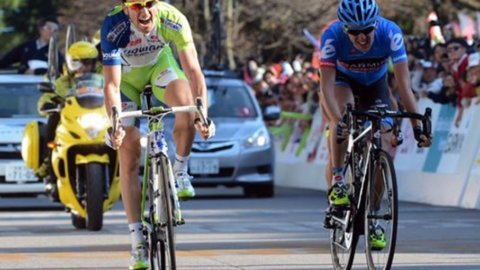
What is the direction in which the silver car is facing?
toward the camera

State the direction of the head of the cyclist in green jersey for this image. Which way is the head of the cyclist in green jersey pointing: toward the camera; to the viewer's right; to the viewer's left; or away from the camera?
toward the camera

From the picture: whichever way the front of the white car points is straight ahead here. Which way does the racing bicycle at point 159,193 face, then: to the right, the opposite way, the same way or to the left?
the same way

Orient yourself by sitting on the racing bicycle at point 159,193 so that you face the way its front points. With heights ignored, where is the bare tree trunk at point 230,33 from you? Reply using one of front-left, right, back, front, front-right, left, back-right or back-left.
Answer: back

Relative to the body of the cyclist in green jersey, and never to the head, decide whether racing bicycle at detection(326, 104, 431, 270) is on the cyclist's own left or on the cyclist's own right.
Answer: on the cyclist's own left

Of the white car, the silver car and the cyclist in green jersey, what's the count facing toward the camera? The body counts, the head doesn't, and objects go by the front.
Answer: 3

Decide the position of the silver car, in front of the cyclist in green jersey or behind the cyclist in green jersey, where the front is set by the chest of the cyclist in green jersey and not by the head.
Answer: behind

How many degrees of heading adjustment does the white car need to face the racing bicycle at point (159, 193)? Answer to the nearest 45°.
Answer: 0° — it already faces it

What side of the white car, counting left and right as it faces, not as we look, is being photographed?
front

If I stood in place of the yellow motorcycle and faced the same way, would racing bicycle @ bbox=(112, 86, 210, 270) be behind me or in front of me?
in front
